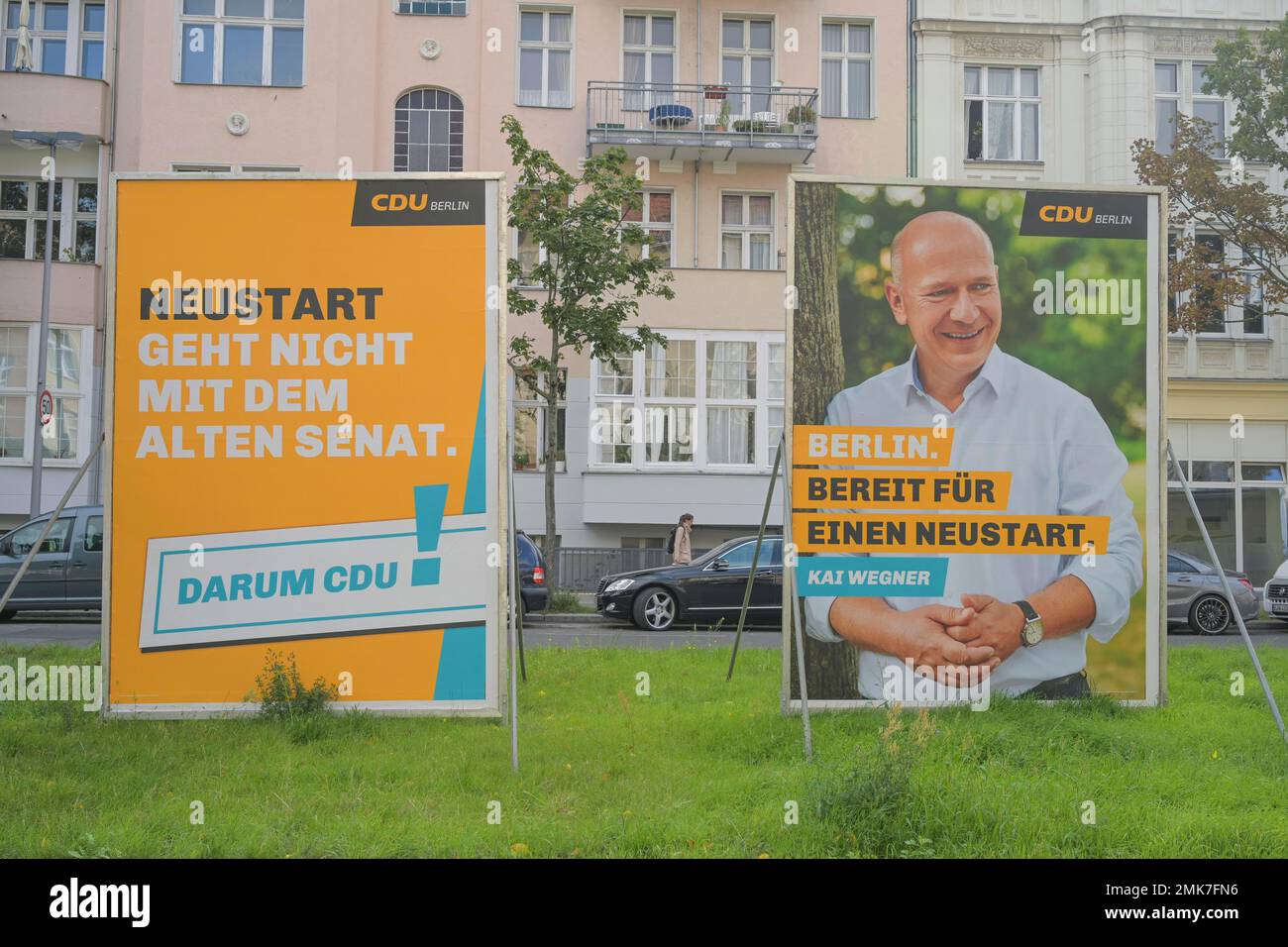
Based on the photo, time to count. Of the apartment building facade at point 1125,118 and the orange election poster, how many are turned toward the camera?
2

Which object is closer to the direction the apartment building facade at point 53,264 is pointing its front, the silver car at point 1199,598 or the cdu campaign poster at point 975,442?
the cdu campaign poster

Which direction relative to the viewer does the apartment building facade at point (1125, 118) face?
toward the camera

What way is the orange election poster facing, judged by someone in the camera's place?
facing the viewer

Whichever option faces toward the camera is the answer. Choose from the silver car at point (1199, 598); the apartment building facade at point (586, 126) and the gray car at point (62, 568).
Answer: the apartment building facade

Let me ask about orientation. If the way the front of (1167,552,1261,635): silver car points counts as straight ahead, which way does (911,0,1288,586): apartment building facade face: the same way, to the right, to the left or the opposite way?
to the left

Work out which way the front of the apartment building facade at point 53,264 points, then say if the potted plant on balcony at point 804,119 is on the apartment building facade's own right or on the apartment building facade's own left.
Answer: on the apartment building facade's own left

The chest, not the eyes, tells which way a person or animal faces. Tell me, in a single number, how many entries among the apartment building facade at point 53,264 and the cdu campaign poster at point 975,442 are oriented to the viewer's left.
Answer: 0

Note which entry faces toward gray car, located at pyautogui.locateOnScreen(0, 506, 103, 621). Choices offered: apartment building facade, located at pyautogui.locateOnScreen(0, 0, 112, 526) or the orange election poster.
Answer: the apartment building facade

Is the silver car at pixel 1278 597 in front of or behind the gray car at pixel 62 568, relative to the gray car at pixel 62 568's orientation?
behind

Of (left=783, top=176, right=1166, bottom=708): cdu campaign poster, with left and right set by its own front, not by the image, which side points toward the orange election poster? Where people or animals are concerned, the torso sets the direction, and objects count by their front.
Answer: right

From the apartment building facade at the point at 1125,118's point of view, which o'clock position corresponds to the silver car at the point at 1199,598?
The silver car is roughly at 12 o'clock from the apartment building facade.

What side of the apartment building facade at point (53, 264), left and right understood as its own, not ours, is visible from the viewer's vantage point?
front

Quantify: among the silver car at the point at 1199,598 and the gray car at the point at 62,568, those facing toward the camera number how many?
0
